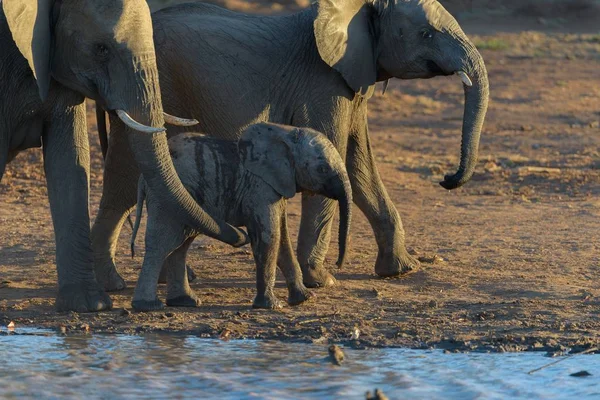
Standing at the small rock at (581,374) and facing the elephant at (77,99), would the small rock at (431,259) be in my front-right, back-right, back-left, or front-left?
front-right

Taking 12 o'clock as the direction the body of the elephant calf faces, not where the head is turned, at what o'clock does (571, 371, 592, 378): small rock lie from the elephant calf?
The small rock is roughly at 1 o'clock from the elephant calf.

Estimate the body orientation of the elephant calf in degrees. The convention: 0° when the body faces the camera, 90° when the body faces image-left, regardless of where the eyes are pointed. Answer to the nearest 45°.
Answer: approximately 270°

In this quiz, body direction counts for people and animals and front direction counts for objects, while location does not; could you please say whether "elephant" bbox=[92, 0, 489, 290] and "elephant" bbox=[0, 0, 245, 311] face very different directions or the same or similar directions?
same or similar directions

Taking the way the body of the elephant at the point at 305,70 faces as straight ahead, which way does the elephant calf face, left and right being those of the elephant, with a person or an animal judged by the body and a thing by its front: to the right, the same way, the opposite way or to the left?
the same way

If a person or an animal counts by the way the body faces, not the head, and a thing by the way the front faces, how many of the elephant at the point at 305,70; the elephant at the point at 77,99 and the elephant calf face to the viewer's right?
3

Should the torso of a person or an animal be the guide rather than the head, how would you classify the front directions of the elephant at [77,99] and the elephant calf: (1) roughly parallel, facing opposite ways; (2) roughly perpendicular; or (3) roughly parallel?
roughly parallel

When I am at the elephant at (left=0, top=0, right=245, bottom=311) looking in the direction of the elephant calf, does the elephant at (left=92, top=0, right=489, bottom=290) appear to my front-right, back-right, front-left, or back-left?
front-left

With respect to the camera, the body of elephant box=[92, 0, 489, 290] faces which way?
to the viewer's right

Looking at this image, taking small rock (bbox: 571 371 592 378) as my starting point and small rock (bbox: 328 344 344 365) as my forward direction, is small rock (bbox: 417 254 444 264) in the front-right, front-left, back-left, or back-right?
front-right

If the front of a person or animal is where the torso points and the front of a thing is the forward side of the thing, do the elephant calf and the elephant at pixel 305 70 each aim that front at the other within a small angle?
no

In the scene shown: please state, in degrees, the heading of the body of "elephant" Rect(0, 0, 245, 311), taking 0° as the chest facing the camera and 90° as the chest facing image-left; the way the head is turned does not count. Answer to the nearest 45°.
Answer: approximately 270°
